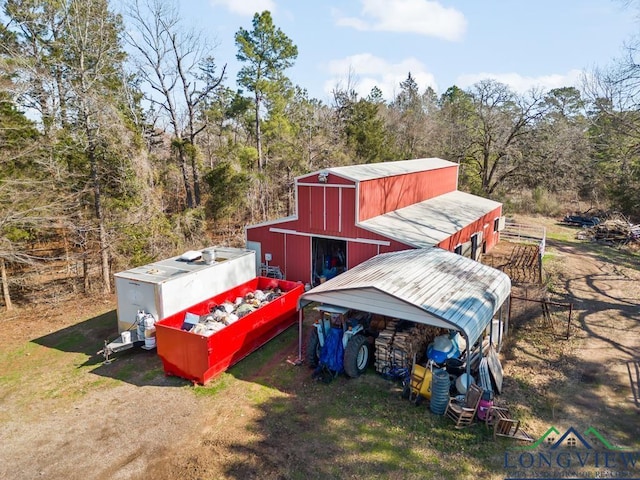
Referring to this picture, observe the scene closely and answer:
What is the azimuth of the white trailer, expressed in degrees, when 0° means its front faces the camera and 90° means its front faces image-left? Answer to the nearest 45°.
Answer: approximately 45°

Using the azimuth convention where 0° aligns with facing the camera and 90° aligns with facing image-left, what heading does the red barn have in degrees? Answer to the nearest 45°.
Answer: approximately 45°

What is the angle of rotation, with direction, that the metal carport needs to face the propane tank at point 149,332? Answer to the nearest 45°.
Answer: approximately 45° to its right
